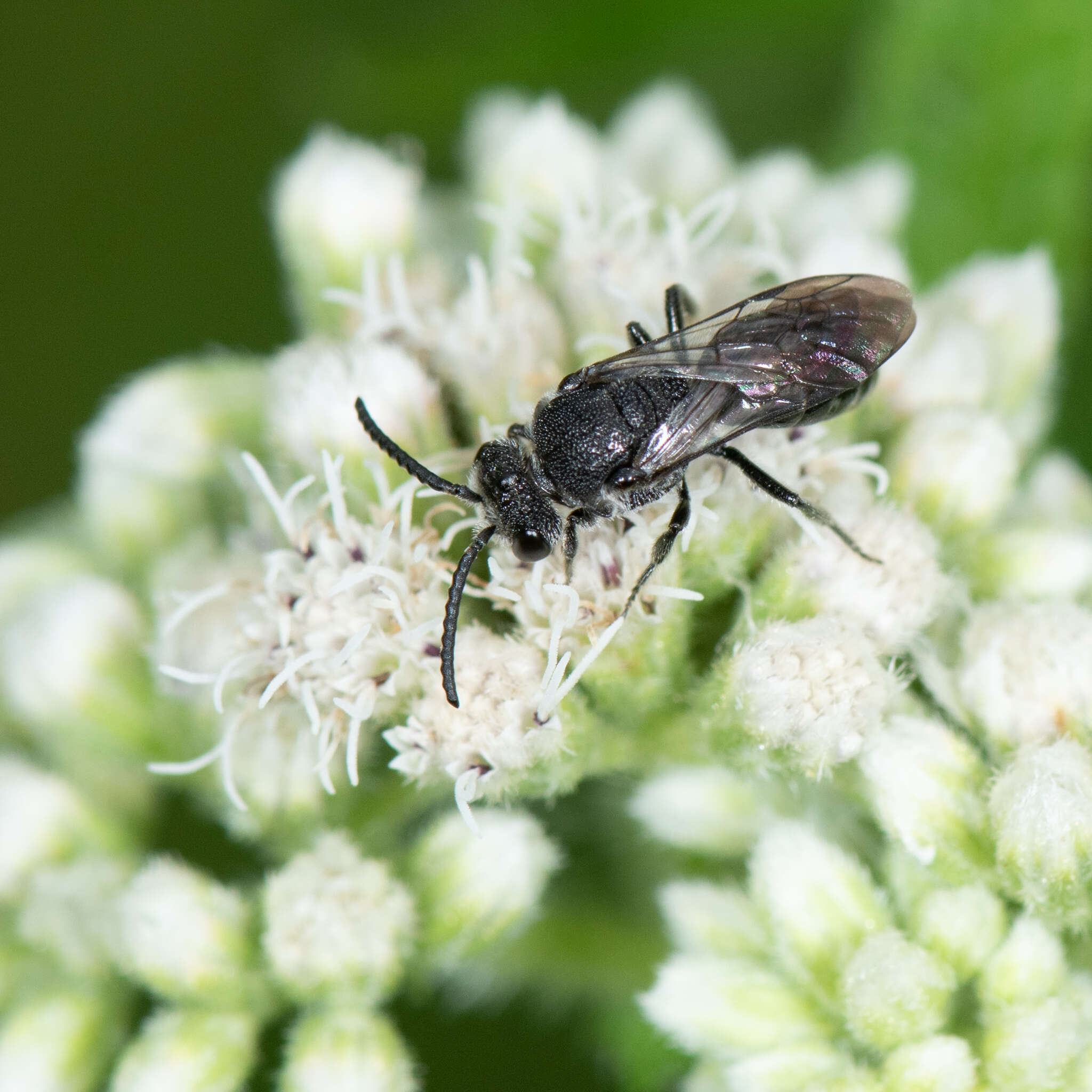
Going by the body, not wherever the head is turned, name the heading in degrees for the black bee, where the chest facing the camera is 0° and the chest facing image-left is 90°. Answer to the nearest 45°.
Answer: approximately 45°
